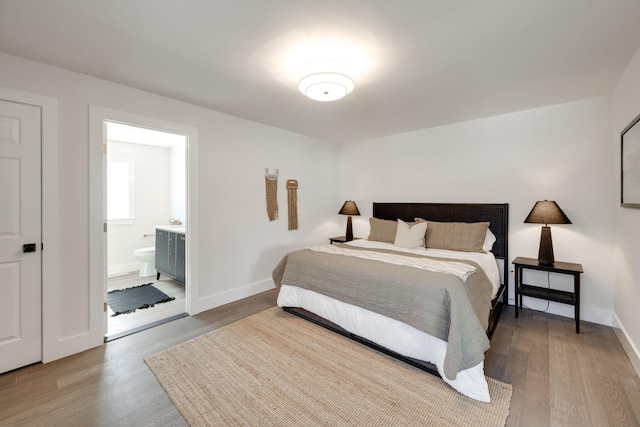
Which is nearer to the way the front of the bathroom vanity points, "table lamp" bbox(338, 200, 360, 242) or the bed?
the bed

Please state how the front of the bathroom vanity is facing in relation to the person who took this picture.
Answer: facing the viewer and to the left of the viewer

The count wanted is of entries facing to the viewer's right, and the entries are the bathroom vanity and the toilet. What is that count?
0

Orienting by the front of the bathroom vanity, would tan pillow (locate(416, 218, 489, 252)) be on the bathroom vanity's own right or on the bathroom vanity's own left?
on the bathroom vanity's own left

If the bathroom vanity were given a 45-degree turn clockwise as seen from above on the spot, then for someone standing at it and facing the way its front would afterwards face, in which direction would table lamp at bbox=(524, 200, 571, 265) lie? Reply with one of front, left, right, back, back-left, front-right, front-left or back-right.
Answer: back-left

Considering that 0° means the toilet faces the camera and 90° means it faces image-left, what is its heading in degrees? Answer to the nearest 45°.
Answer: approximately 45°

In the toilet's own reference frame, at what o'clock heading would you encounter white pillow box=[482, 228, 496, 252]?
The white pillow is roughly at 9 o'clock from the toilet.

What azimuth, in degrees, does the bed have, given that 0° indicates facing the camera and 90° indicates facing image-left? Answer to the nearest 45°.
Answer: approximately 45°

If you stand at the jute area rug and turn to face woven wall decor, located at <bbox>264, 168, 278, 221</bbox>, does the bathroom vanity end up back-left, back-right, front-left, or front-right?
front-left

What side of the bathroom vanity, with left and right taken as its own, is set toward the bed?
left

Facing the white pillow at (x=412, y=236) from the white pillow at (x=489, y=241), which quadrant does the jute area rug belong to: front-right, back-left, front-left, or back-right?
front-left

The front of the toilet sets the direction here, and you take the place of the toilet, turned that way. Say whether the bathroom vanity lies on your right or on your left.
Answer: on your left

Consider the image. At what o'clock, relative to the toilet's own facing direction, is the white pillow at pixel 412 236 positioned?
The white pillow is roughly at 9 o'clock from the toilet.
